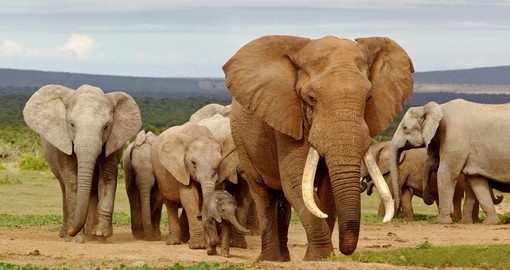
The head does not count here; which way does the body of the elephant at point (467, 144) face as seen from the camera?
to the viewer's left

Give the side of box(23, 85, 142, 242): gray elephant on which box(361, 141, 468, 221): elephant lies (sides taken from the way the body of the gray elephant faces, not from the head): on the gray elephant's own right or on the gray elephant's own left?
on the gray elephant's own left

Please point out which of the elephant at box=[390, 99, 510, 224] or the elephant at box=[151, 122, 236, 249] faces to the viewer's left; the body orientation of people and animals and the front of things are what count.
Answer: the elephant at box=[390, 99, 510, 224]

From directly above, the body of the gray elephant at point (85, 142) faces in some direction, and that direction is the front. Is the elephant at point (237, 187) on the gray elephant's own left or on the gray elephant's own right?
on the gray elephant's own left

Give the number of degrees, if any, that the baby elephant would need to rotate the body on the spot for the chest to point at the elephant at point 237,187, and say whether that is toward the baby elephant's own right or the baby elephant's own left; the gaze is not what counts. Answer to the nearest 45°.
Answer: approximately 135° to the baby elephant's own left

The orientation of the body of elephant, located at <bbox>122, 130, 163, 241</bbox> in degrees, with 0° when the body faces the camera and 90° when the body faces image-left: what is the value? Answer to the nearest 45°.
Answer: approximately 0°

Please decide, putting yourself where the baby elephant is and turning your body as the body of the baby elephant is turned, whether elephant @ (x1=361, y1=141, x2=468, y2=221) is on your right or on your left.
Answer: on your left
